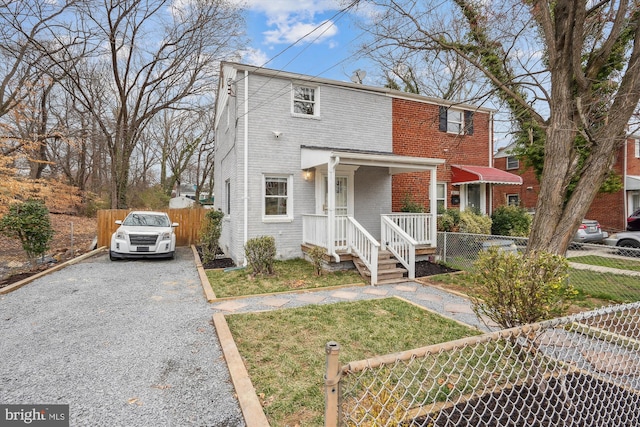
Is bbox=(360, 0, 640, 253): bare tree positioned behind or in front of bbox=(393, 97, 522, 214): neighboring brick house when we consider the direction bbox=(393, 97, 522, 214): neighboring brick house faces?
in front

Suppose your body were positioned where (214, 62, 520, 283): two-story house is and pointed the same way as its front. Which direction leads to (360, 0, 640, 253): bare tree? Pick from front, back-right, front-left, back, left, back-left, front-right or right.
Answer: front

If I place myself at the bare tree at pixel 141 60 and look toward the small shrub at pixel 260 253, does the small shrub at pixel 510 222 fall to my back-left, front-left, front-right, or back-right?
front-left

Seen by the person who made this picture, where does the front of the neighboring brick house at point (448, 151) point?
facing the viewer and to the right of the viewer

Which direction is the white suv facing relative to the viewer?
toward the camera

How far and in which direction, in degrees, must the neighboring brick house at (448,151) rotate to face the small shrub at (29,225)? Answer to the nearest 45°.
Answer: approximately 90° to its right

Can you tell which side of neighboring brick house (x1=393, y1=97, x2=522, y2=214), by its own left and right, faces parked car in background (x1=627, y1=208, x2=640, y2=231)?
left

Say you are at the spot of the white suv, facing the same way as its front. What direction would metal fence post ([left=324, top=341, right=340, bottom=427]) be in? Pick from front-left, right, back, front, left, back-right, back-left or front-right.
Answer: front

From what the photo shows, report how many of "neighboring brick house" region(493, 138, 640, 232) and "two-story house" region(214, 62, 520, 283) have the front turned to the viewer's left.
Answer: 0

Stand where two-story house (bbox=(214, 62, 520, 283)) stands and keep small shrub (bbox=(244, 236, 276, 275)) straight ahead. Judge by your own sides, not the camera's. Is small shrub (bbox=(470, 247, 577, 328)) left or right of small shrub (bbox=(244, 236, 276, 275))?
left

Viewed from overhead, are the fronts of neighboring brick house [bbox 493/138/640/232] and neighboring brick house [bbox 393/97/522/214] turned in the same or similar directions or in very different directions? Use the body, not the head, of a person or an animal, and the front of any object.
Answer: same or similar directions

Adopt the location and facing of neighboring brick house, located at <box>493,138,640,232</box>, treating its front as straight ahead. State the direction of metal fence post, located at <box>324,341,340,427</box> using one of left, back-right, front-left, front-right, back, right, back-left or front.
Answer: front-right

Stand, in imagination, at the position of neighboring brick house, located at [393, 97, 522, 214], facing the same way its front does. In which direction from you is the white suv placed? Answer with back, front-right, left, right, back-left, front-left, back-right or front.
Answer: right

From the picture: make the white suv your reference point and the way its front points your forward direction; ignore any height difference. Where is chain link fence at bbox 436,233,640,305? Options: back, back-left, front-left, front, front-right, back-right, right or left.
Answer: front-left

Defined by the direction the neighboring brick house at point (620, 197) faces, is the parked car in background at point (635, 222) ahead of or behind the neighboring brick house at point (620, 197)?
ahead

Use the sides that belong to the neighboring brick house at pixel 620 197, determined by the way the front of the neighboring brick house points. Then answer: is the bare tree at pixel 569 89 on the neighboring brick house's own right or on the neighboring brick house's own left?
on the neighboring brick house's own right
